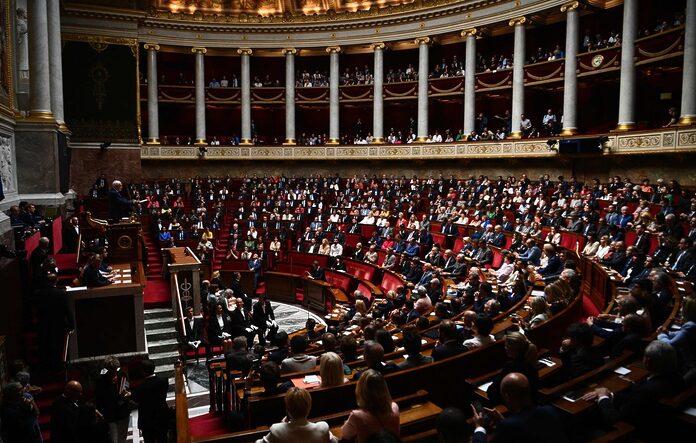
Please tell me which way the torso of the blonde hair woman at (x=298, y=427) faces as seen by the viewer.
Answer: away from the camera

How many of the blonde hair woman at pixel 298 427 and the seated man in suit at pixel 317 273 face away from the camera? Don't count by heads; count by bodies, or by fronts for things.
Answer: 1

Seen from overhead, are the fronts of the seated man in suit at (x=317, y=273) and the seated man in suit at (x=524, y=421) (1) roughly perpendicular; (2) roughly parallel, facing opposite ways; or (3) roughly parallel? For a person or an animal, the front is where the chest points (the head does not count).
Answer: roughly perpendicular

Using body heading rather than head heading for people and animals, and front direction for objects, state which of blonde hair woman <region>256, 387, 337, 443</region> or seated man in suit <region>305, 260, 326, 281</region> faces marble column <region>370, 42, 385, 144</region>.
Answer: the blonde hair woman

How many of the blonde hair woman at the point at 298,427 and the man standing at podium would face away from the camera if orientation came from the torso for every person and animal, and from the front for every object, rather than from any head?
1

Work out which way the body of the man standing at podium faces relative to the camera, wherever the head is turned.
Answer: to the viewer's right

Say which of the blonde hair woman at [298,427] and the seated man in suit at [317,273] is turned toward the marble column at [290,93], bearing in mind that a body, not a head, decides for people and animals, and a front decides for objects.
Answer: the blonde hair woman

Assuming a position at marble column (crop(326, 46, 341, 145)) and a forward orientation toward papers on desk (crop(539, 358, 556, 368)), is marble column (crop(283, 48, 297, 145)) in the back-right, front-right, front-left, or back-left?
back-right

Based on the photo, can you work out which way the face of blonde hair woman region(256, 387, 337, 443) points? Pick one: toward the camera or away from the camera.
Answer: away from the camera

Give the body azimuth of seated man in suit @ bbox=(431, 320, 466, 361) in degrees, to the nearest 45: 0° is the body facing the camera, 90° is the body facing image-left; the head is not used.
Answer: approximately 135°

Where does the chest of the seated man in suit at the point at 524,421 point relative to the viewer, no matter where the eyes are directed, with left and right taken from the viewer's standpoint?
facing away from the viewer and to the left of the viewer

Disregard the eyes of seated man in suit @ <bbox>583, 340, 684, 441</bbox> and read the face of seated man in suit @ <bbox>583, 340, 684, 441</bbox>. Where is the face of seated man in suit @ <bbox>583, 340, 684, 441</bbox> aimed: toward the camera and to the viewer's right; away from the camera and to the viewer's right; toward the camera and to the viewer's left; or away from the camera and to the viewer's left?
away from the camera and to the viewer's left
